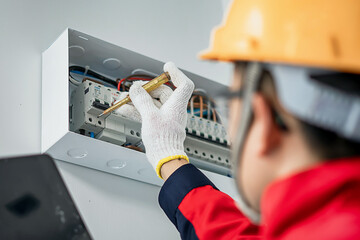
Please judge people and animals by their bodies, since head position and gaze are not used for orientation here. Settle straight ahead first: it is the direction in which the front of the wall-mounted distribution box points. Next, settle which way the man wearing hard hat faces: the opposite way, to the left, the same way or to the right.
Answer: the opposite way

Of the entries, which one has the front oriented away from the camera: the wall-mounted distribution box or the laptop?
the laptop

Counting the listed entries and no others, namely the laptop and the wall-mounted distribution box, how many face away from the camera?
1

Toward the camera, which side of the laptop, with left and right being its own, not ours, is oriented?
back

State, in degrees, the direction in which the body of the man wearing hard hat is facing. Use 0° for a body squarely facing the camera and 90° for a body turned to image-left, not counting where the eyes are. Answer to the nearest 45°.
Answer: approximately 135°

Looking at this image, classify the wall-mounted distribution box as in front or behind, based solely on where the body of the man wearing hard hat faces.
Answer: in front

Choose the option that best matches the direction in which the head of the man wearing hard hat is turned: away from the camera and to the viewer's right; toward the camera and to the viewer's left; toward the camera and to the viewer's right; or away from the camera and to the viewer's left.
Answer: away from the camera and to the viewer's left

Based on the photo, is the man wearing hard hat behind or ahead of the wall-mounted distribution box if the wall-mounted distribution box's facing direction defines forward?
ahead
